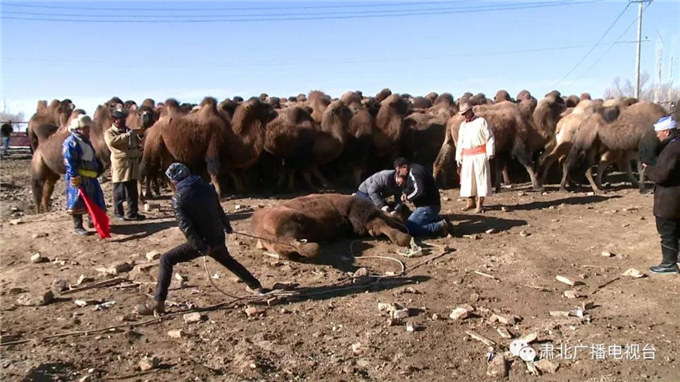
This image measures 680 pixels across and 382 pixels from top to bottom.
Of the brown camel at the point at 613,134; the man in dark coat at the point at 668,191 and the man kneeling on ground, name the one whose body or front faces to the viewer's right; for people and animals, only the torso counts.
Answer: the brown camel

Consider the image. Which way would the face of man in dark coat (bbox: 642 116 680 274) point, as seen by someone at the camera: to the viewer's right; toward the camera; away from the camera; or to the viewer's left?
to the viewer's left

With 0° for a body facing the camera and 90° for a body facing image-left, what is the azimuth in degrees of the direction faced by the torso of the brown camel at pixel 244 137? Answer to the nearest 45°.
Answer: approximately 315°

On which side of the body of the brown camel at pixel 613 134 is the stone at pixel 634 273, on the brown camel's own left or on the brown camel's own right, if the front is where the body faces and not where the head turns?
on the brown camel's own right

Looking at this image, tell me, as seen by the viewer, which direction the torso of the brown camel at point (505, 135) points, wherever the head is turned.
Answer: to the viewer's right

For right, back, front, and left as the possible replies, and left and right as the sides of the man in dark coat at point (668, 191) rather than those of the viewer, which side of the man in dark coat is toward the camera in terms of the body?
left

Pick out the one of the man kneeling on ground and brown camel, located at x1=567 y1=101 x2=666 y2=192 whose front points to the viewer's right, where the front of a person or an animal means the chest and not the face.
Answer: the brown camel

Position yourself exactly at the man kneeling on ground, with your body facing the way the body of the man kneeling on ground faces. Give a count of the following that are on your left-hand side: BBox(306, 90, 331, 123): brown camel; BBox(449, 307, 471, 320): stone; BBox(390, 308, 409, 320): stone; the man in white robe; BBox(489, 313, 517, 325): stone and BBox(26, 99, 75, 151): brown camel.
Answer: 3

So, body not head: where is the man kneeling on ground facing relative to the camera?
to the viewer's left
